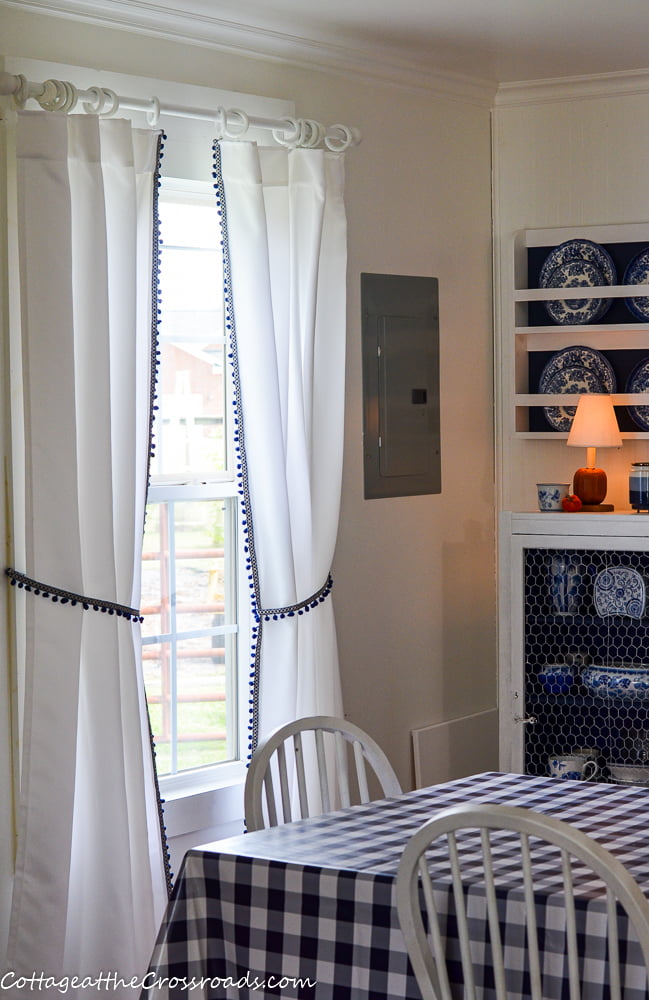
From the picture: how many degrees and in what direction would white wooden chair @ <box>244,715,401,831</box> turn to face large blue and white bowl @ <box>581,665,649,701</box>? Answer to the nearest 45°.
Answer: approximately 90° to its left

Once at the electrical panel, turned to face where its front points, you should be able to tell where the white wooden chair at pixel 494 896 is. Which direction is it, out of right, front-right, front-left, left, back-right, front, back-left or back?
front-right

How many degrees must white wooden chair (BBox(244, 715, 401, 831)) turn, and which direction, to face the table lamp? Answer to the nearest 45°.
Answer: approximately 90° to its left

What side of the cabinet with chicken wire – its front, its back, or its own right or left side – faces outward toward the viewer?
front

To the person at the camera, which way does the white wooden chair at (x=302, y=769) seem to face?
facing the viewer and to the right of the viewer

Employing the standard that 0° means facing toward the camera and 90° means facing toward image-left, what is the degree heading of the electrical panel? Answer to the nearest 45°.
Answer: approximately 315°

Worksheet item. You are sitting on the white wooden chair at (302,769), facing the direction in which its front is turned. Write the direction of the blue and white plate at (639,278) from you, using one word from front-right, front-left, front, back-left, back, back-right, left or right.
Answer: left

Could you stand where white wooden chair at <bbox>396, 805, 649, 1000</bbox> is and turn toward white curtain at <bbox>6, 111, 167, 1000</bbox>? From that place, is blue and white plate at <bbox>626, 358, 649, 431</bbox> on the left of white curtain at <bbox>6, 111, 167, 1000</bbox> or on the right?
right

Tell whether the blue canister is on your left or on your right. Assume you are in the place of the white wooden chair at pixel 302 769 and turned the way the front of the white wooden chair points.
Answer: on your left

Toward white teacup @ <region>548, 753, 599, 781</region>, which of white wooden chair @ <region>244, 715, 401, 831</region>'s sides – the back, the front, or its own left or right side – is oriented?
left
